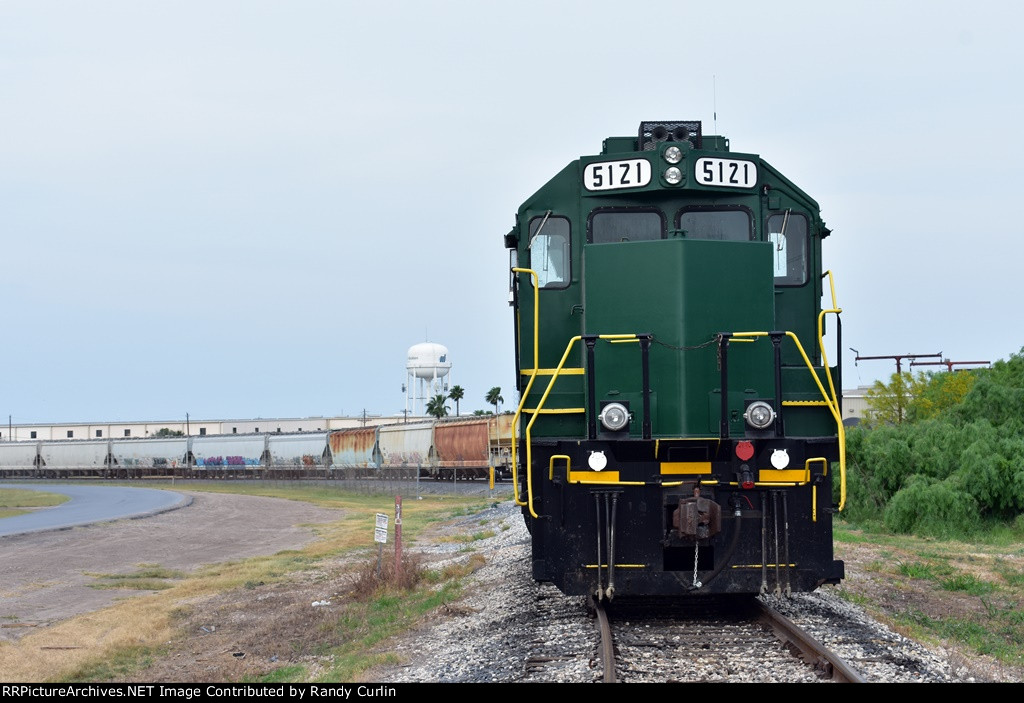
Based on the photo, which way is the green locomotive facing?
toward the camera
